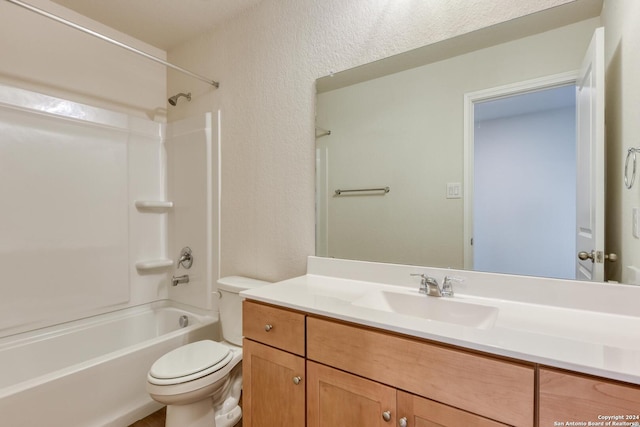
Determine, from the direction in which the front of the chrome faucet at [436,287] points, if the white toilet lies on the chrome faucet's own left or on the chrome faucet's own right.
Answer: on the chrome faucet's own right

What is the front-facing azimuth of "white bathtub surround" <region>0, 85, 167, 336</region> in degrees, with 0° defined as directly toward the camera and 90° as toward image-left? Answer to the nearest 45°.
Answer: approximately 315°

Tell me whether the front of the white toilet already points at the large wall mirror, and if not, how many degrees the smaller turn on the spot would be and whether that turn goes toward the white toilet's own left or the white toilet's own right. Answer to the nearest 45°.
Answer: approximately 90° to the white toilet's own left

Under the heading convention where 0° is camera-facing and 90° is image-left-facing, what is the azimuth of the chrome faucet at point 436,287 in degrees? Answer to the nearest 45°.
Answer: approximately 0°
